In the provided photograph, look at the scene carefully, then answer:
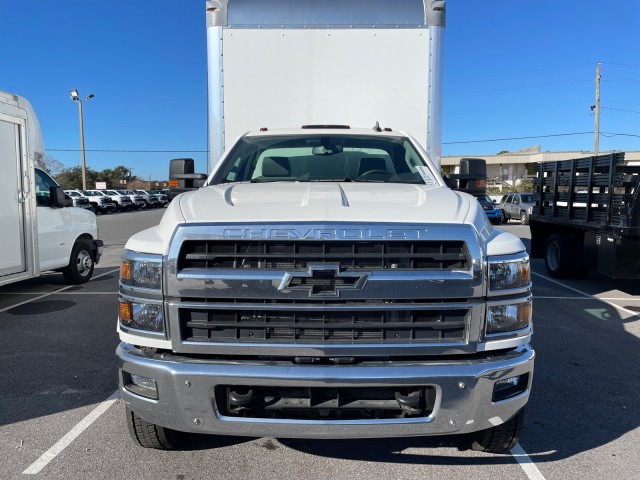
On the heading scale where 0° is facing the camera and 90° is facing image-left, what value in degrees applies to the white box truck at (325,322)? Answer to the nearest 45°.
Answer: approximately 0°

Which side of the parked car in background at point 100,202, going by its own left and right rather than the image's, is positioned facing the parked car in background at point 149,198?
left

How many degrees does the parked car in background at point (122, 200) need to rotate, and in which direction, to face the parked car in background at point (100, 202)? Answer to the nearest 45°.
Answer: approximately 90° to its right
